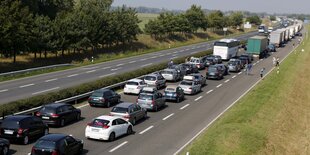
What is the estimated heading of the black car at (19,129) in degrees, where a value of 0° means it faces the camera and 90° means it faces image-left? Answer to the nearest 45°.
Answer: approximately 225°

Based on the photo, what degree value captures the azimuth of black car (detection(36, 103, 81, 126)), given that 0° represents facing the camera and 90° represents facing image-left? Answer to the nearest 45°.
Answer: approximately 225°

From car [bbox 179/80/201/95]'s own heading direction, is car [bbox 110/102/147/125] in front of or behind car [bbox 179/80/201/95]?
behind

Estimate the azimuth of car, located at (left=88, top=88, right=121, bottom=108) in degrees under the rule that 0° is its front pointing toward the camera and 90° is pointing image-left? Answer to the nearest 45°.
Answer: approximately 225°

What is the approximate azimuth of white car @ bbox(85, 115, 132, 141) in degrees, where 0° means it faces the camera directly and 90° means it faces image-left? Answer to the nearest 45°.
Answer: approximately 225°

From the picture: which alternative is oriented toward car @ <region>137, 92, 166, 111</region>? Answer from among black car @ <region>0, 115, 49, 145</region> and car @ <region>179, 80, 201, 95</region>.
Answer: the black car

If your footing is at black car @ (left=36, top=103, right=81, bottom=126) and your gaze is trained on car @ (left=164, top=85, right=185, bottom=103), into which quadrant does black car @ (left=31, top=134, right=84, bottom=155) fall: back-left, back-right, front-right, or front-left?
back-right

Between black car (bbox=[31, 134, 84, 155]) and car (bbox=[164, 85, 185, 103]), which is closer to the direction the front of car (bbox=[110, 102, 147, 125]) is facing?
the car

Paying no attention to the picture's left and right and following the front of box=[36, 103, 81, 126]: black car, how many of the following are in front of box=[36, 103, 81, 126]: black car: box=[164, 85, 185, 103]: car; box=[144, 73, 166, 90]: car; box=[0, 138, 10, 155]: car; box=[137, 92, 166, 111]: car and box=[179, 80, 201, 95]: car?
4

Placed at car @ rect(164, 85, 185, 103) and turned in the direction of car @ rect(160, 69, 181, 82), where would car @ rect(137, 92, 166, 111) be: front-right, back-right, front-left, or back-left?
back-left
